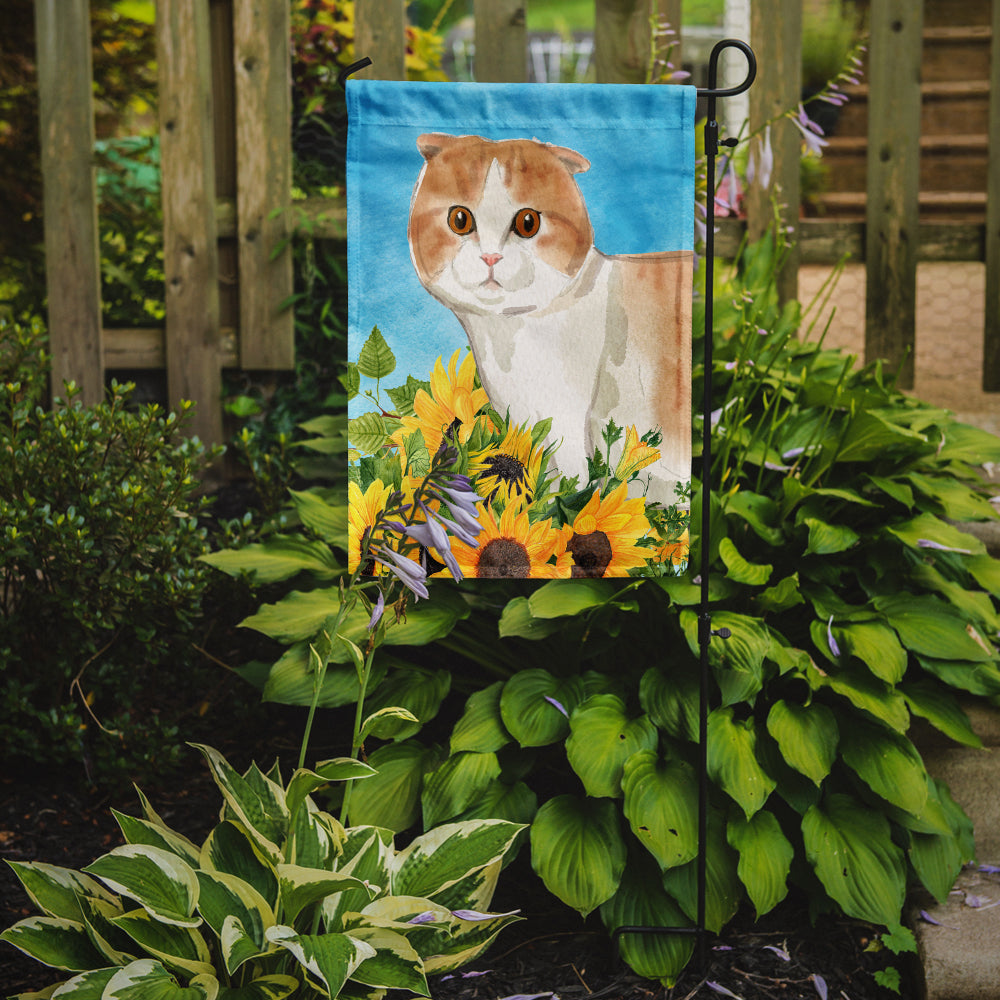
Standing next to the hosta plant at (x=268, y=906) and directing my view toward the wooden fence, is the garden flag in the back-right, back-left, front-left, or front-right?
front-right

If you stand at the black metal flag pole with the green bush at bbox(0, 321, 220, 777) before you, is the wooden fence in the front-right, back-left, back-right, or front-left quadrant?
front-right

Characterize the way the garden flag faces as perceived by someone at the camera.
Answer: facing the viewer
